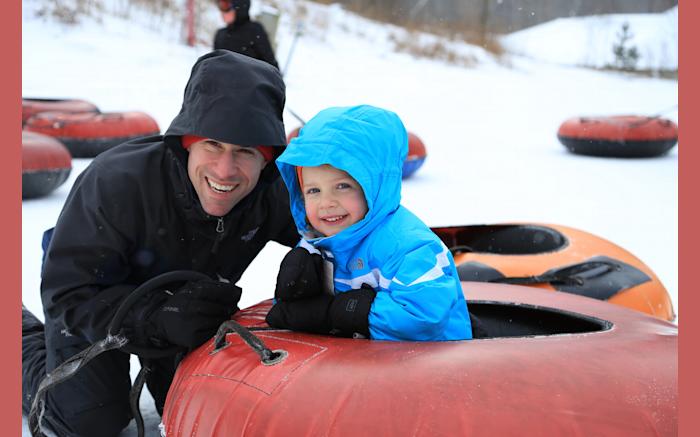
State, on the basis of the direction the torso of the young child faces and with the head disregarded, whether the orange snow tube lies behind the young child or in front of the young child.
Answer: behind

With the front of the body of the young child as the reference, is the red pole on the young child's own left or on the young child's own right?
on the young child's own right

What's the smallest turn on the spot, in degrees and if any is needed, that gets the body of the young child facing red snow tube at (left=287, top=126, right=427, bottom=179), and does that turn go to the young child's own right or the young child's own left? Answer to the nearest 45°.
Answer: approximately 135° to the young child's own right

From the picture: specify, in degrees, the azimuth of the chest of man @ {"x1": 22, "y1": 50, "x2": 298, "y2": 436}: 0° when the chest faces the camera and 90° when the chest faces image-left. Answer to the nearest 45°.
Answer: approximately 315°

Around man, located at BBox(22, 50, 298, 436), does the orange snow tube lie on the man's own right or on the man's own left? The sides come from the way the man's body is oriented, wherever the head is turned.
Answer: on the man's own left

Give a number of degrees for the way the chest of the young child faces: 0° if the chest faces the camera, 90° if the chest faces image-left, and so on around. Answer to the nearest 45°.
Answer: approximately 45°
